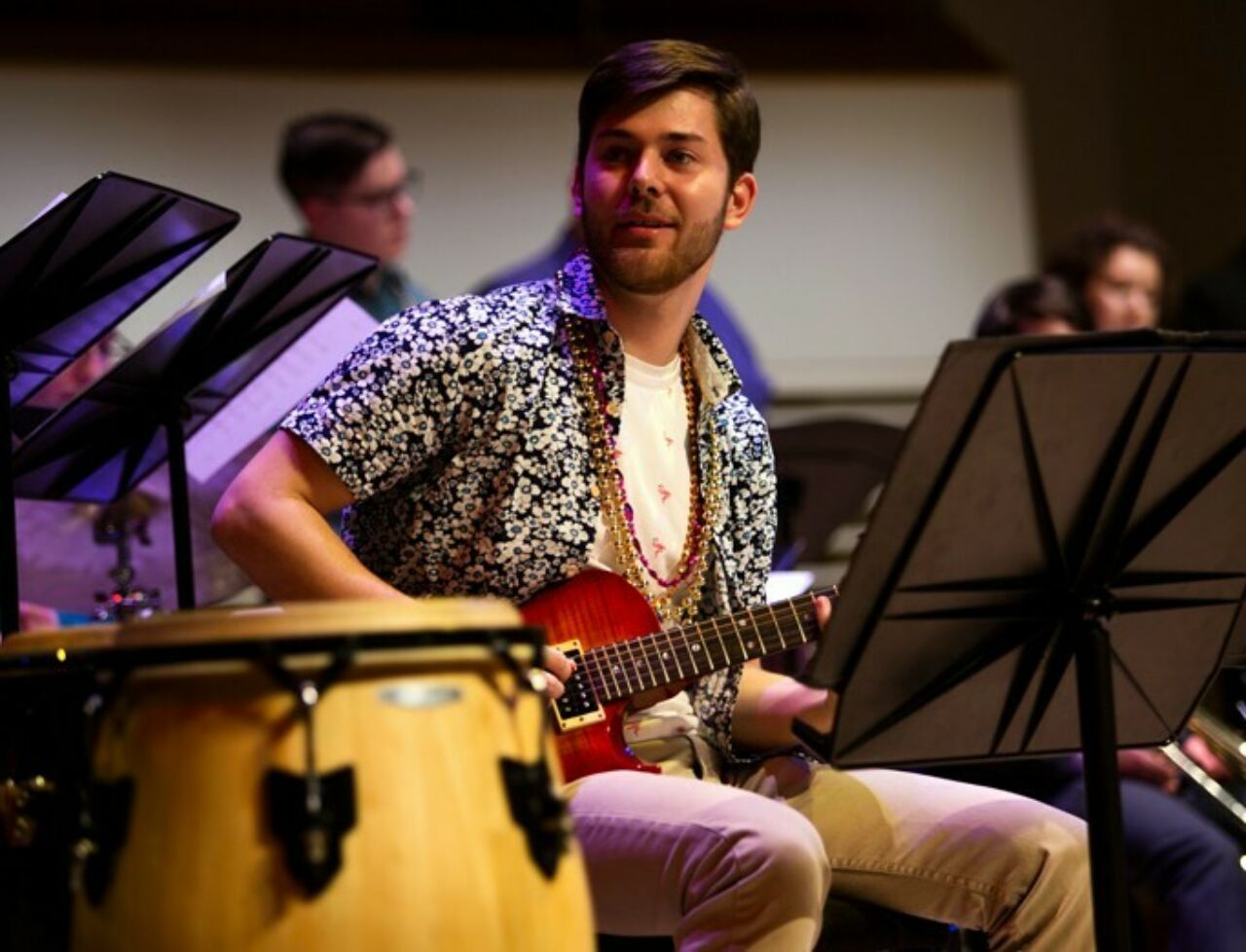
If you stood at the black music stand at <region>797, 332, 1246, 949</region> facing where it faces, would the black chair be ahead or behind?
ahead

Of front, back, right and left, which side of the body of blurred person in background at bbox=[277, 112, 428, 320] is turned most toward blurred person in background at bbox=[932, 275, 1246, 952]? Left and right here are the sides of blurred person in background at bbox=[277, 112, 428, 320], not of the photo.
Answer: front

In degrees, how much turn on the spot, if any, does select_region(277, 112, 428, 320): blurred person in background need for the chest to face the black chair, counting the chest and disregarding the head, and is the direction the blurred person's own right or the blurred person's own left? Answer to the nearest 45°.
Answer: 0° — they already face it

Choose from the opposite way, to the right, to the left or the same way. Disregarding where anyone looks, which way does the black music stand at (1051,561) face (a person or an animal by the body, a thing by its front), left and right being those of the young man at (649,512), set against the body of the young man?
the opposite way

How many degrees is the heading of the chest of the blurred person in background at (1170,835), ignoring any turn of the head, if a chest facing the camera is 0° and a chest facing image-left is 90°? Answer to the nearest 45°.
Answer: approximately 315°

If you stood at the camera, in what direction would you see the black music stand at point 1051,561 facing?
facing away from the viewer and to the left of the viewer

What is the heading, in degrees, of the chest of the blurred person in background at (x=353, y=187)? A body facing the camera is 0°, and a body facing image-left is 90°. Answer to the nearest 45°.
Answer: approximately 315°
